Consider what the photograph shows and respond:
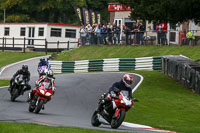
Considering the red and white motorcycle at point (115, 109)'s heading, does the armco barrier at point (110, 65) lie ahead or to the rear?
to the rear

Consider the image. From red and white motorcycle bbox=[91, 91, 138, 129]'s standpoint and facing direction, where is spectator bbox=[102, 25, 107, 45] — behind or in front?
behind

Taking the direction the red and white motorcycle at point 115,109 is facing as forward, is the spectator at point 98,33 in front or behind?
behind
